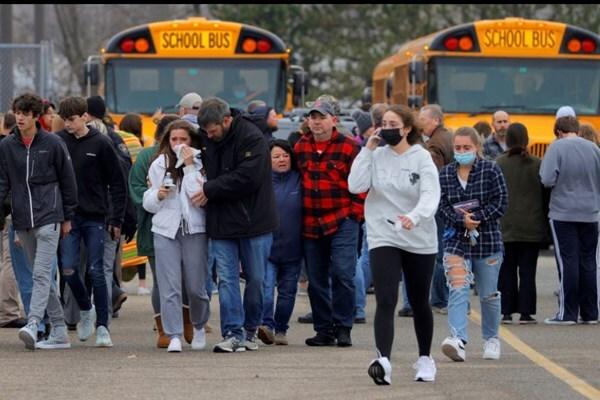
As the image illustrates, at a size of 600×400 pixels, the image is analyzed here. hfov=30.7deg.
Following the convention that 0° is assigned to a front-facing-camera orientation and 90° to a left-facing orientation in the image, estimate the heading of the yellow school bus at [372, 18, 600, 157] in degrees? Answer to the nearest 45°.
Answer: approximately 0°

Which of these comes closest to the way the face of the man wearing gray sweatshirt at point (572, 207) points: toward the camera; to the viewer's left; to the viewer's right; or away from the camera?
away from the camera

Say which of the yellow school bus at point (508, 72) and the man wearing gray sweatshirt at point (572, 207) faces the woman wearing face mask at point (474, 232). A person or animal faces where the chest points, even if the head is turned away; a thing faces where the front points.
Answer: the yellow school bus

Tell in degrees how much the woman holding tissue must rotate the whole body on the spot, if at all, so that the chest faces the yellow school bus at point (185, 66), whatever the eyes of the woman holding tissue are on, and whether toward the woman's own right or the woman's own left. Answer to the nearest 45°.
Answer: approximately 180°

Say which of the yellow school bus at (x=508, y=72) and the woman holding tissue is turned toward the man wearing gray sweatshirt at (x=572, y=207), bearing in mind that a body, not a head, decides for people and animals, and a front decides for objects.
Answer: the yellow school bus

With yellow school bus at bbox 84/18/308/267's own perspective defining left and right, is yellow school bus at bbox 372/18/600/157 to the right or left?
on its left

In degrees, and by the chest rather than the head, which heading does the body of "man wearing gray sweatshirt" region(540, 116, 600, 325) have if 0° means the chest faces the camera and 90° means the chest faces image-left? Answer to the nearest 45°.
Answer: approximately 135°

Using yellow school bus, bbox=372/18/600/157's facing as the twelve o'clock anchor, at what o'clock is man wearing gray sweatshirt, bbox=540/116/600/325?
The man wearing gray sweatshirt is roughly at 12 o'clock from the yellow school bus.

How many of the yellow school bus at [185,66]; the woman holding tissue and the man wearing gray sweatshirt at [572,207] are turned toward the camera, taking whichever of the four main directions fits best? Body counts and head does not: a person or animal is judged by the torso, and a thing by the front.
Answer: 2

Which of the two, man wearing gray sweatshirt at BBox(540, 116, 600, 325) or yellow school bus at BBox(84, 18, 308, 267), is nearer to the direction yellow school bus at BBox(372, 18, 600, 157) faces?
the man wearing gray sweatshirt

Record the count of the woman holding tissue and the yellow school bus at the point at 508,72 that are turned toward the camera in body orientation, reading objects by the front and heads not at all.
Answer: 2
